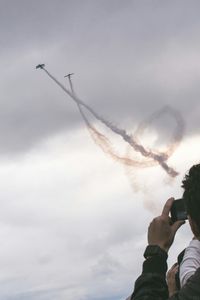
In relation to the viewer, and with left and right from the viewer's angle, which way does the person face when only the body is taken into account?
facing away from the viewer and to the left of the viewer

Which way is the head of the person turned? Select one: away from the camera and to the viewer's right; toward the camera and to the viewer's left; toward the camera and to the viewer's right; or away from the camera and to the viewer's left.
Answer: away from the camera and to the viewer's left
